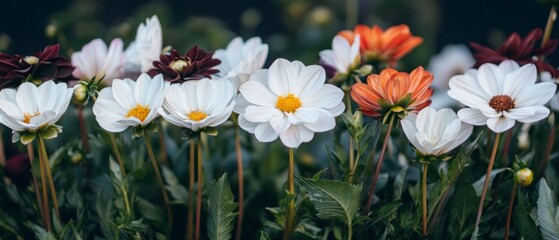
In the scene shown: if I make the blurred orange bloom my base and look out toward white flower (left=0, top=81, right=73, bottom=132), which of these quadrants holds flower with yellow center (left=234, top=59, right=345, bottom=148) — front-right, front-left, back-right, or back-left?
front-left

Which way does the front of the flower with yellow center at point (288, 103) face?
toward the camera

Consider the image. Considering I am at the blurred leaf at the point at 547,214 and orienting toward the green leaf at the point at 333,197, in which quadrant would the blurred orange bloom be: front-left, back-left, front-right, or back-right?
front-right

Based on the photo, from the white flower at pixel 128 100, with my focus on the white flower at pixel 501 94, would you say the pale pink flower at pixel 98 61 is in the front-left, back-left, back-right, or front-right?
back-left
